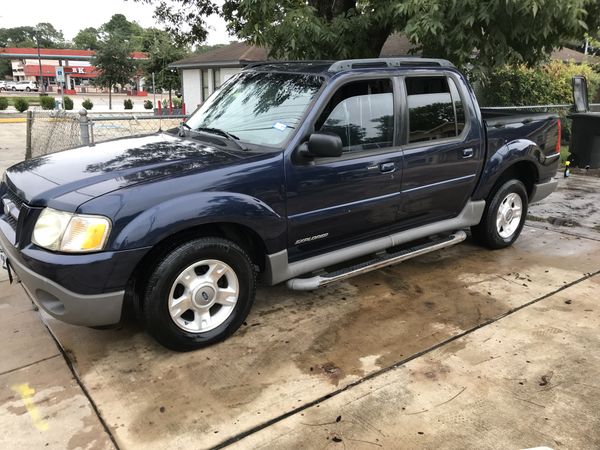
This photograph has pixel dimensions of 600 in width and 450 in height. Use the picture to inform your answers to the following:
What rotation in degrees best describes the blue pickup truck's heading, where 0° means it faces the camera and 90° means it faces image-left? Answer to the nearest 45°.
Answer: approximately 45°

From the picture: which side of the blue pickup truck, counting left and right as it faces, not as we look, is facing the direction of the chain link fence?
right

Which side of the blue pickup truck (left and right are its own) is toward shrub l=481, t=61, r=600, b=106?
back

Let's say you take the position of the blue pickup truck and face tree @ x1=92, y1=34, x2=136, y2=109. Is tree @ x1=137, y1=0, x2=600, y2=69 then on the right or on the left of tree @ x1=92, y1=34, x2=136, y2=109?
right

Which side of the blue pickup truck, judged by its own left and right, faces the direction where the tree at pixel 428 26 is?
back

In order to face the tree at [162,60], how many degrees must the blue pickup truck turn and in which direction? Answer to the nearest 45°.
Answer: approximately 135° to its right

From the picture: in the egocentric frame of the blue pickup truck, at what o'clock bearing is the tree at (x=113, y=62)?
The tree is roughly at 4 o'clock from the blue pickup truck.
